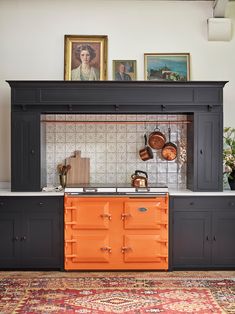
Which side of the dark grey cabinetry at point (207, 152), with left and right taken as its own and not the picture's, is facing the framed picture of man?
right

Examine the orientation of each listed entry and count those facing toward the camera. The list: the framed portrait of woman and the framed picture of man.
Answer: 2

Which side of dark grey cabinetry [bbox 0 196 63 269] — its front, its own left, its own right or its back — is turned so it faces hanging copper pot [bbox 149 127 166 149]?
left

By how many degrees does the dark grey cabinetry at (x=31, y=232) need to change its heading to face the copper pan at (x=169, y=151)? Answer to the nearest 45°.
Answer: approximately 90° to its left

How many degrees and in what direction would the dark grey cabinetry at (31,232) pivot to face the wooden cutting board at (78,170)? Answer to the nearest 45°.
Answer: approximately 135° to its left
